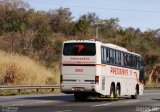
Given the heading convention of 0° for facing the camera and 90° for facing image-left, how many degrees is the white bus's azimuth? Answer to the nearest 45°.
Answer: approximately 225°
